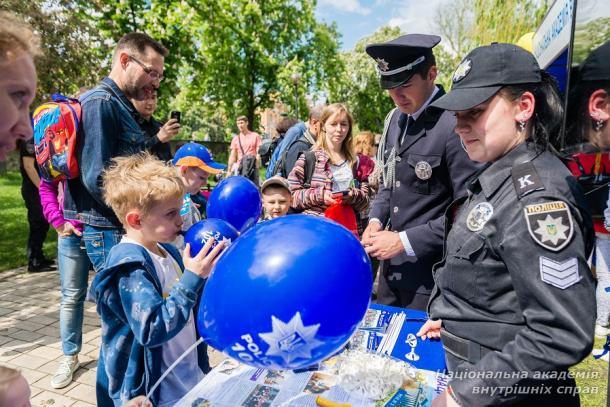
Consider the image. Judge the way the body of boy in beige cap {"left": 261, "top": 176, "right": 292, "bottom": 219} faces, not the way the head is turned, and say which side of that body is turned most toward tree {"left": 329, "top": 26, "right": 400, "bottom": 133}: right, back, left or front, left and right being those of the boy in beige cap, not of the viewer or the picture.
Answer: back

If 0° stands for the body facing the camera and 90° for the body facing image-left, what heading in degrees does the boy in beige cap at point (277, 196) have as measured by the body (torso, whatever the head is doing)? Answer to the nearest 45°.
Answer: approximately 0°

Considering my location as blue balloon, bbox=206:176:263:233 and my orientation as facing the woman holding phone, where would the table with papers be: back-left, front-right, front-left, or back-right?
back-right

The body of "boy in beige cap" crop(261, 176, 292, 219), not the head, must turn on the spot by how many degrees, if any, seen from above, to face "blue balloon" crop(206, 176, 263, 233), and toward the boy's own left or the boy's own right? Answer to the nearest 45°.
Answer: approximately 45° to the boy's own right

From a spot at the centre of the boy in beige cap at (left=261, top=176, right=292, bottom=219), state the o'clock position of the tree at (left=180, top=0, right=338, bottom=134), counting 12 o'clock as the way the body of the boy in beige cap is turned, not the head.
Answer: The tree is roughly at 6 o'clock from the boy in beige cap.

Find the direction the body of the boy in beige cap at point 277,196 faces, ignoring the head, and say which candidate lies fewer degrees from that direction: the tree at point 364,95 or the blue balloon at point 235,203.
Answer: the blue balloon
